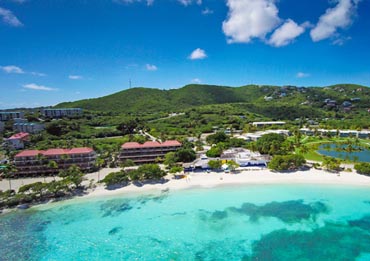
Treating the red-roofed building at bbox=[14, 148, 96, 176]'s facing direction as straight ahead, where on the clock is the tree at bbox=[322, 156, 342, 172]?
The tree is roughly at 10 o'clock from the red-roofed building.

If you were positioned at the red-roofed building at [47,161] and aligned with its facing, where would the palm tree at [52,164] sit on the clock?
The palm tree is roughly at 11 o'clock from the red-roofed building.

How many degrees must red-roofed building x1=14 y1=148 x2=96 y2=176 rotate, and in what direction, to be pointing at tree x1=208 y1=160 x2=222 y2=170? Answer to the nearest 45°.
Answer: approximately 45° to its left

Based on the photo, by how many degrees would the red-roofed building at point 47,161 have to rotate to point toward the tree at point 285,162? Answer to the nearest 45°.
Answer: approximately 45° to its left

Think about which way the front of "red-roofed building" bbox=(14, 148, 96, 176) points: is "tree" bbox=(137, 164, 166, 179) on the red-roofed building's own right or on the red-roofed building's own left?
on the red-roofed building's own left

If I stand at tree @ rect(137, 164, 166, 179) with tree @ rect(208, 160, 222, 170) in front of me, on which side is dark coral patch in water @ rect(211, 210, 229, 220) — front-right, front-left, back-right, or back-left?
front-right

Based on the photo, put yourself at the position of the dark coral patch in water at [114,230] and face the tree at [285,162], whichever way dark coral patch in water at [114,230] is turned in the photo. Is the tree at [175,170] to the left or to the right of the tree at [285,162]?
left

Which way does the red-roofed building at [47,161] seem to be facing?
toward the camera

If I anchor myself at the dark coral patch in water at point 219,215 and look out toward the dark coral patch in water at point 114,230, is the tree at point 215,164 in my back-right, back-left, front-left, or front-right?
back-right

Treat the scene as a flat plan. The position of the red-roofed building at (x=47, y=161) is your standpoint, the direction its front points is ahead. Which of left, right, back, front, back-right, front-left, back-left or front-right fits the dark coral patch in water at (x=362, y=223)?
front-left

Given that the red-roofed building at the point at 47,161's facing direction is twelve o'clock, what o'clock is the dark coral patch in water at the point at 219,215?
The dark coral patch in water is roughly at 11 o'clock from the red-roofed building.
